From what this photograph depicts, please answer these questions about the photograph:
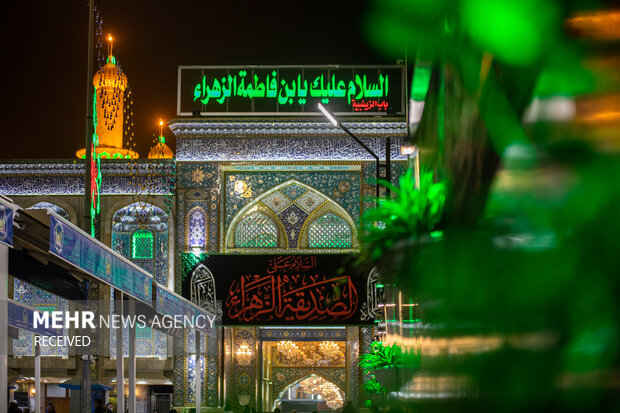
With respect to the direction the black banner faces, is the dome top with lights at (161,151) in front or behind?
behind

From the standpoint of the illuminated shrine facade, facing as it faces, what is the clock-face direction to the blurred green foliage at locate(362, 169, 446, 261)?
The blurred green foliage is roughly at 12 o'clock from the illuminated shrine facade.

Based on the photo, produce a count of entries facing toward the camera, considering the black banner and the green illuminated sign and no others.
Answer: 2

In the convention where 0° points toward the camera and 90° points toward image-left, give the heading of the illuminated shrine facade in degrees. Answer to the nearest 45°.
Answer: approximately 0°

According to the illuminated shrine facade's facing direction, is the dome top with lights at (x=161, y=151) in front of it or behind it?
behind

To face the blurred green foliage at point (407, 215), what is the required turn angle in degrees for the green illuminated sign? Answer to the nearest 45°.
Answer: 0° — it already faces it

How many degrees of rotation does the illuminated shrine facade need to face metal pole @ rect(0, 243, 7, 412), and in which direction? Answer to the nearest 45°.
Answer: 0° — it already faces it

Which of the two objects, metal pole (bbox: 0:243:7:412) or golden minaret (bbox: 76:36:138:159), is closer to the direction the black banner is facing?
the metal pole
